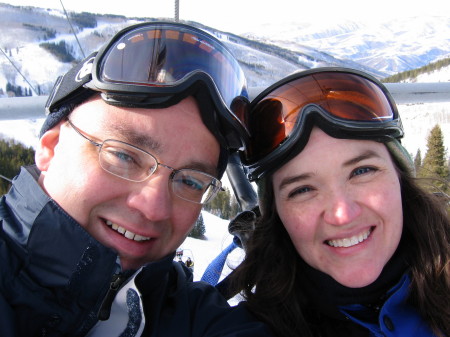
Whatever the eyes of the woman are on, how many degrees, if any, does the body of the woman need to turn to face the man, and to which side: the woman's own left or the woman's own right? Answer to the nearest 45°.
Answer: approximately 45° to the woman's own right

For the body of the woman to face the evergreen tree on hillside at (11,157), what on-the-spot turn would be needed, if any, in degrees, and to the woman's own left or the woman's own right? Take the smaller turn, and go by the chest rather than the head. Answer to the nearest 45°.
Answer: approximately 135° to the woman's own right

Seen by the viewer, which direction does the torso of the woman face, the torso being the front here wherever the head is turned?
toward the camera

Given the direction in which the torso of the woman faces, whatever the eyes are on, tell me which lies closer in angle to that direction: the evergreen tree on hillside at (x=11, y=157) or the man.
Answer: the man
